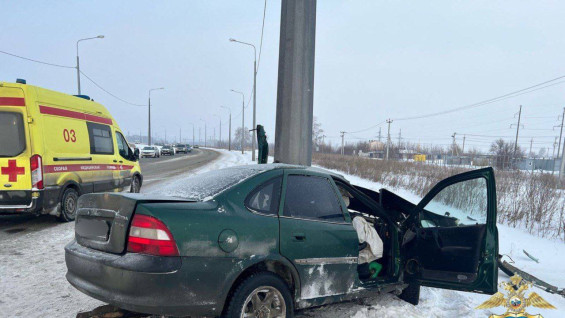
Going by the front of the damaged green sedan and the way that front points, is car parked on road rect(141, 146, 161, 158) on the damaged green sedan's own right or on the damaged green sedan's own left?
on the damaged green sedan's own left

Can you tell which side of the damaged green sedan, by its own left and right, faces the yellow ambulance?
left

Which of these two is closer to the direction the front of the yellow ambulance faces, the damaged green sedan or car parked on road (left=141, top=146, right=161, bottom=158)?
the car parked on road

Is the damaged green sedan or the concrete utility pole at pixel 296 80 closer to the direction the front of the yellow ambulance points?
the concrete utility pole

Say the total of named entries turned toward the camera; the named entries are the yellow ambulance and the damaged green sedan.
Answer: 0

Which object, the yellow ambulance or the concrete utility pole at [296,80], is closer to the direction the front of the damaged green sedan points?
the concrete utility pole

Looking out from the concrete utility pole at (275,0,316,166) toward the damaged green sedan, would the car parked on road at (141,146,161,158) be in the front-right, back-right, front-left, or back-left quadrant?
back-right

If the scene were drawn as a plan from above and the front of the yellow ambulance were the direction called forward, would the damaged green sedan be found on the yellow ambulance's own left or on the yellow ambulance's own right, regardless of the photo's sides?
on the yellow ambulance's own right

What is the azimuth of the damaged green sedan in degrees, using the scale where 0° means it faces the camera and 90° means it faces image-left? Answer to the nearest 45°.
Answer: approximately 225°
